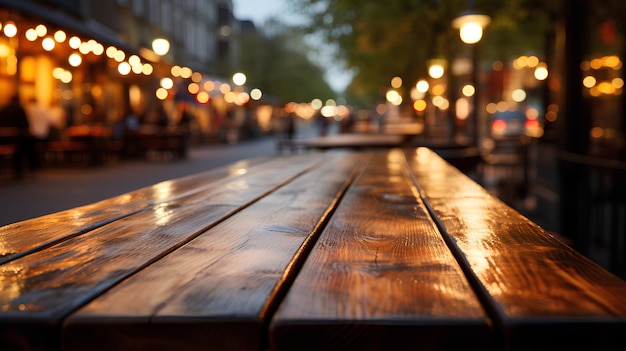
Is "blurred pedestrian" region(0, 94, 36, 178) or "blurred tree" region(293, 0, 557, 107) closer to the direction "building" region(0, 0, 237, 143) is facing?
the blurred tree

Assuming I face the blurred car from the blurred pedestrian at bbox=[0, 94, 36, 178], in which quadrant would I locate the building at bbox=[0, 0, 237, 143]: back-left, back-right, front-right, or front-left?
front-left

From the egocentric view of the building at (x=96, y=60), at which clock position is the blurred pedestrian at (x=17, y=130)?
The blurred pedestrian is roughly at 2 o'clock from the building.

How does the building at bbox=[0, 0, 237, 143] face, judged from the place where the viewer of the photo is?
facing the viewer and to the right of the viewer

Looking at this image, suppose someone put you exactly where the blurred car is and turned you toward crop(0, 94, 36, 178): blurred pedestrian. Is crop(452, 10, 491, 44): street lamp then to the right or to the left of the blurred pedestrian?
left

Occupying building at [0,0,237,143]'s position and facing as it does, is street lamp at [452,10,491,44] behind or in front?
in front

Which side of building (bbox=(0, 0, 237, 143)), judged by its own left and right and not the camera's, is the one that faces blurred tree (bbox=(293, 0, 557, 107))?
front

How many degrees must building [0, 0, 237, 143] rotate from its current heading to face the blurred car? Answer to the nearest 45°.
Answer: approximately 45° to its left
